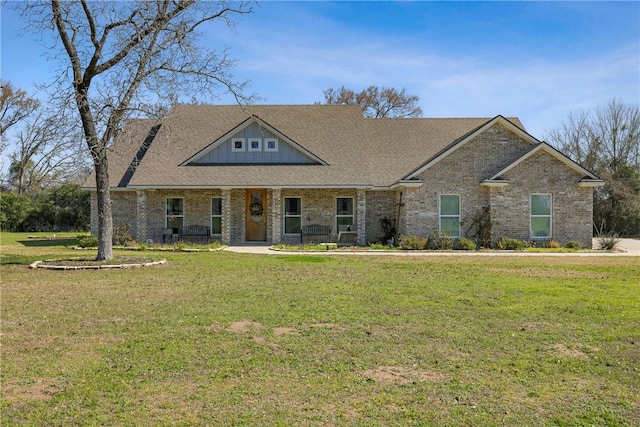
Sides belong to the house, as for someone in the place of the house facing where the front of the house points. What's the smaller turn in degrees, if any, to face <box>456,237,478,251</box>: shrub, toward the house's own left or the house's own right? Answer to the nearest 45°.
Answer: approximately 45° to the house's own left

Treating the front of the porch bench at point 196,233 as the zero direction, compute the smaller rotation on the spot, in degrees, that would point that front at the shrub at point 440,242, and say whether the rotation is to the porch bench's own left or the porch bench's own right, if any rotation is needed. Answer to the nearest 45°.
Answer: approximately 45° to the porch bench's own left

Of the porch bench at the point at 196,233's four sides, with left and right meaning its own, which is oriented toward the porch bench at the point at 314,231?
left

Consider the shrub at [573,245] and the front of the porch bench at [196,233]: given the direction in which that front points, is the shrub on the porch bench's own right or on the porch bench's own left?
on the porch bench's own left
